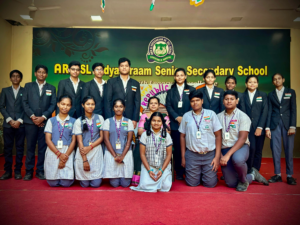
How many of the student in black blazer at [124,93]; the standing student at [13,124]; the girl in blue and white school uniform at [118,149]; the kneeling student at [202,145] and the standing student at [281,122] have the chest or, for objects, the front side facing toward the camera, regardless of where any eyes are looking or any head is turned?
5

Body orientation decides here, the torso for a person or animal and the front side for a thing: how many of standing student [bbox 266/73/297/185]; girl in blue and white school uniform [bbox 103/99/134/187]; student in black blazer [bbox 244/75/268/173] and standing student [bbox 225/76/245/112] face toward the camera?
4

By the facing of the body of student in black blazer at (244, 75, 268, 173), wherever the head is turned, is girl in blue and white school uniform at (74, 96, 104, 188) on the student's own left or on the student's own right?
on the student's own right

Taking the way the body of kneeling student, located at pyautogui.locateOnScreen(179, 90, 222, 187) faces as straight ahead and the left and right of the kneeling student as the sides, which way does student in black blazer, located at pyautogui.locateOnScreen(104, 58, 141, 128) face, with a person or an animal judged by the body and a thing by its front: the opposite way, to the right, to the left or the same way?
the same way

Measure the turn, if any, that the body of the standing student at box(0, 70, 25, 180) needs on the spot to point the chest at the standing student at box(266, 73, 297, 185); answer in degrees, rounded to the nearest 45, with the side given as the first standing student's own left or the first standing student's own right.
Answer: approximately 45° to the first standing student's own left

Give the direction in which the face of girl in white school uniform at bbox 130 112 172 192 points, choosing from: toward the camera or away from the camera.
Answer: toward the camera

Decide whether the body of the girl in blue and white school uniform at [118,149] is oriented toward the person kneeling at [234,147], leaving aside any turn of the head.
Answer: no

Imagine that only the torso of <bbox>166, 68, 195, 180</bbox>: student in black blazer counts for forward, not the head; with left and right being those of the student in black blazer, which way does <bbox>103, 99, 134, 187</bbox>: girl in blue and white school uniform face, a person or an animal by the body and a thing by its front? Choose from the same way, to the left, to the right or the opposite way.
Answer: the same way

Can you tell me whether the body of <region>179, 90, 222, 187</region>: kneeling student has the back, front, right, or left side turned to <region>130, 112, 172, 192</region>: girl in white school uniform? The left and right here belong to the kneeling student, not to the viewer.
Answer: right

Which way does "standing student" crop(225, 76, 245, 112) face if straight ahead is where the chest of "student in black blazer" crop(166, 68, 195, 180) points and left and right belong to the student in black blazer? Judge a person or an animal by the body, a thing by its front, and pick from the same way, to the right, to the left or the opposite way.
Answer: the same way

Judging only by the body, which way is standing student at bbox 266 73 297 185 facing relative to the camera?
toward the camera

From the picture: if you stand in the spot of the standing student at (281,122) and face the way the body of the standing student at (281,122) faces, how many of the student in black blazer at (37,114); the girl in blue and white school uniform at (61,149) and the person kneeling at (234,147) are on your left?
0

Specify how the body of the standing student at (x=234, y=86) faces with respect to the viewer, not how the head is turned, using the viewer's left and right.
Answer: facing the viewer

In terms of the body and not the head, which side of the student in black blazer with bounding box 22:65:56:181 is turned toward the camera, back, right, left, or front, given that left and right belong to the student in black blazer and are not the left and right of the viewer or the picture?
front

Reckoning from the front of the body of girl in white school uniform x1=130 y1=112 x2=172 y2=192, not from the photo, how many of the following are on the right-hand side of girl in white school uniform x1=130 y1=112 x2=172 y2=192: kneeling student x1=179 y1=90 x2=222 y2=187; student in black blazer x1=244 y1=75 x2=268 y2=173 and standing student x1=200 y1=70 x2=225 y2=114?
0

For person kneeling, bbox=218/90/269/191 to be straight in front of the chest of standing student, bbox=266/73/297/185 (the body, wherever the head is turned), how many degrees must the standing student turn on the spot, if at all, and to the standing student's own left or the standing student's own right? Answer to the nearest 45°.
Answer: approximately 45° to the standing student's own right

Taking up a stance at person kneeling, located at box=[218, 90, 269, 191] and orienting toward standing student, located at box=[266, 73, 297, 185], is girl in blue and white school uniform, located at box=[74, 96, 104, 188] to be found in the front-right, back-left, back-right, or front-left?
back-left

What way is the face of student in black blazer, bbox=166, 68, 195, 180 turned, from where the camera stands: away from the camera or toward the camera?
toward the camera
